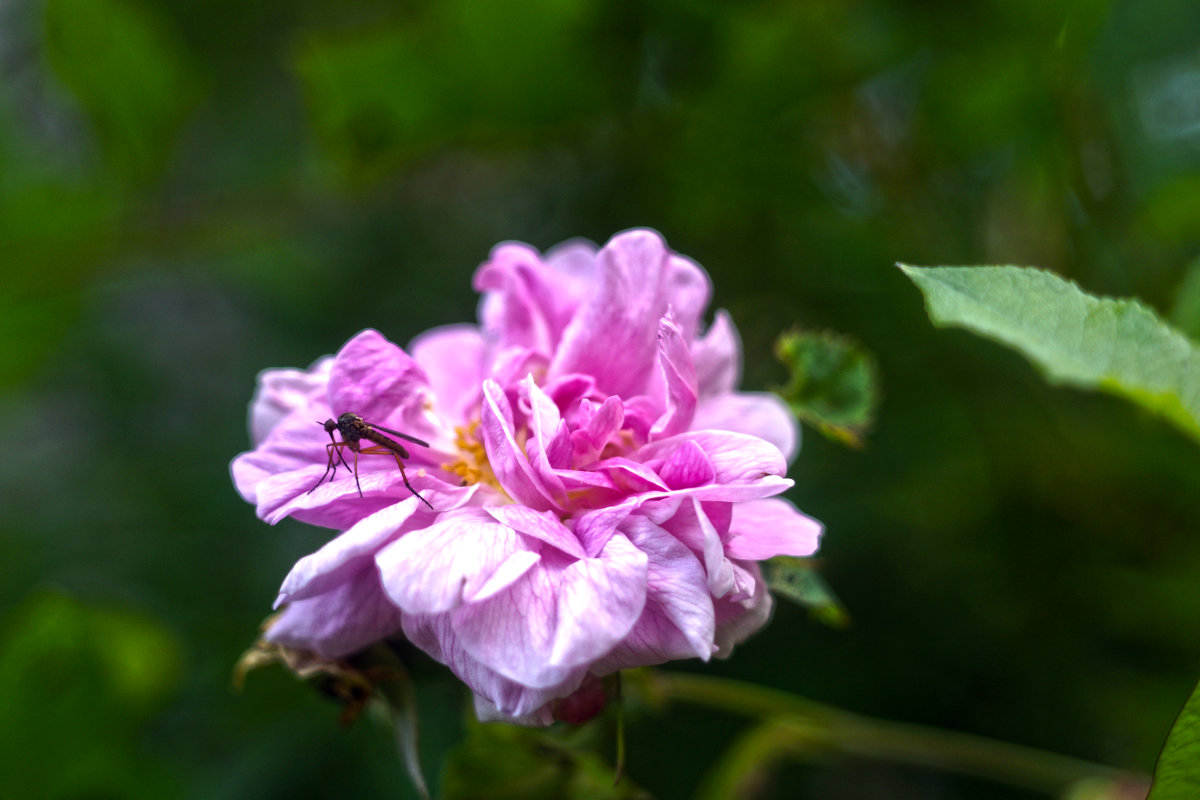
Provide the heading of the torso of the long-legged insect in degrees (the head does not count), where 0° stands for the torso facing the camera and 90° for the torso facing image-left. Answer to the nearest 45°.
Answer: approximately 90°
